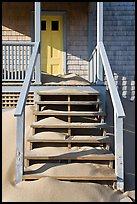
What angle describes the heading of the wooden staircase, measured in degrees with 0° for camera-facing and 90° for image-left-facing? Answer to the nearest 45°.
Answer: approximately 0°

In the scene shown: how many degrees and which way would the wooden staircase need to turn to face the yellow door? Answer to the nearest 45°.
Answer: approximately 180°
